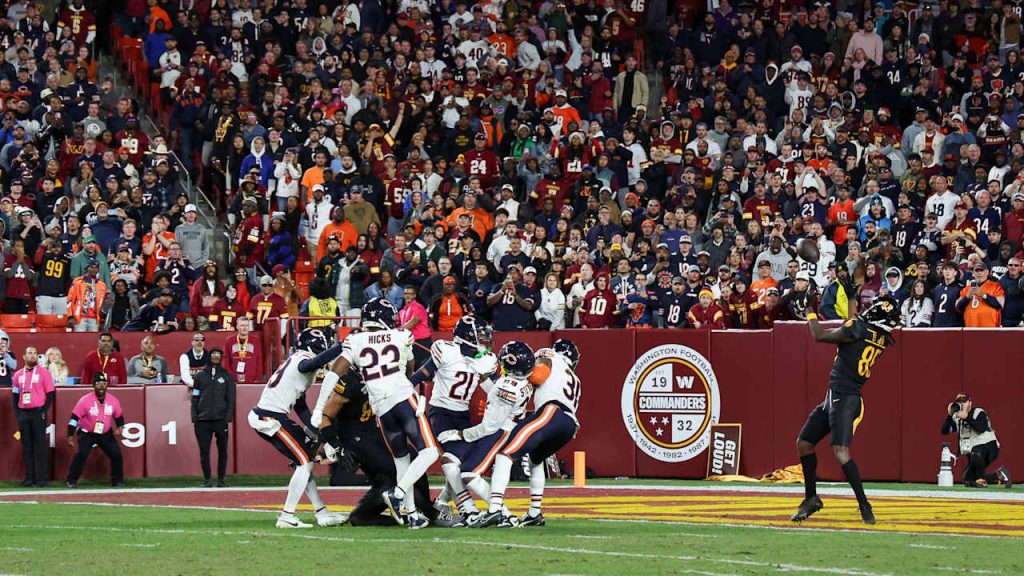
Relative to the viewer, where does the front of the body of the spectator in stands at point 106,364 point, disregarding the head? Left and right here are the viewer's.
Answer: facing the viewer

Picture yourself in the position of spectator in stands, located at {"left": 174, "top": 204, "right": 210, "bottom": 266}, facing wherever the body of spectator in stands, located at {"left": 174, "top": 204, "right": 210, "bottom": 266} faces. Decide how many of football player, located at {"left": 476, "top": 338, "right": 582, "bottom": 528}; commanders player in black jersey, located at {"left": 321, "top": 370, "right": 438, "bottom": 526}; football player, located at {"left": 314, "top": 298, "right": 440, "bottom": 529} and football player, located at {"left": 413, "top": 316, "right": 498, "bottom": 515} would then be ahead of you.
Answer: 4

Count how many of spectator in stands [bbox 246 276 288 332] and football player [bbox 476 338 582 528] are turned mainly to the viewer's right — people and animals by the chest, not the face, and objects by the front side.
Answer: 0

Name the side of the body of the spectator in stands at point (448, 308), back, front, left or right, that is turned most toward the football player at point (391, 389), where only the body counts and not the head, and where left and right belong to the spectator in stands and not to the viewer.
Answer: front

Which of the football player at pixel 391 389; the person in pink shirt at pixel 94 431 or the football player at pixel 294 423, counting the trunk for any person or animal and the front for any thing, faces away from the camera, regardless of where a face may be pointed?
the football player at pixel 391 389

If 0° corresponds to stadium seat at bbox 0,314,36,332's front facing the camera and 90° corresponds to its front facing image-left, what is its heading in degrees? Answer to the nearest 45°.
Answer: approximately 0°

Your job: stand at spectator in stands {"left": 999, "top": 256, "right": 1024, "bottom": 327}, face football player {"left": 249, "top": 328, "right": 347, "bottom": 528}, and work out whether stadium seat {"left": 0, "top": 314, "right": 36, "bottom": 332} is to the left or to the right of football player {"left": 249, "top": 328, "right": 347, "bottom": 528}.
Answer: right

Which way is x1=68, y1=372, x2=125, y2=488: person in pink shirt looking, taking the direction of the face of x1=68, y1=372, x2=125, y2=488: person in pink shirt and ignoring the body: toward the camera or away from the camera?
toward the camera

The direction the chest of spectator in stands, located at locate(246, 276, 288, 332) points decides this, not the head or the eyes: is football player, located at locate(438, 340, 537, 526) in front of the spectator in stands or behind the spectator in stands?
in front

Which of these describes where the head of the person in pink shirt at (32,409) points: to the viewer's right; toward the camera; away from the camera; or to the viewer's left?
toward the camera

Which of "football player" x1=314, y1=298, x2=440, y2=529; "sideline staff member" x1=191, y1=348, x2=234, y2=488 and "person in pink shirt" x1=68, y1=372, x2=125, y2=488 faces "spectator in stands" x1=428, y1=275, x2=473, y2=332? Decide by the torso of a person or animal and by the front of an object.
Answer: the football player

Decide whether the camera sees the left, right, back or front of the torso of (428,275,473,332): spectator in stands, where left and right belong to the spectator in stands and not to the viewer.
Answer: front

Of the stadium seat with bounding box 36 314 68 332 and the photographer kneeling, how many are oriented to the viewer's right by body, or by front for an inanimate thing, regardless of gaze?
0

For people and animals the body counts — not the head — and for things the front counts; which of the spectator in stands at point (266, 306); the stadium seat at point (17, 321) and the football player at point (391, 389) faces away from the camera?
the football player

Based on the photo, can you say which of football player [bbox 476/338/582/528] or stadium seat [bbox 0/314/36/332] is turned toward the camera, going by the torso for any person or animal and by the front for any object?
the stadium seat

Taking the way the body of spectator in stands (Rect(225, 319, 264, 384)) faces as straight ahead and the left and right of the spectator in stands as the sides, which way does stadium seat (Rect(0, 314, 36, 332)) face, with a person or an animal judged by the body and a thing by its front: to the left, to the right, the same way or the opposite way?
the same way

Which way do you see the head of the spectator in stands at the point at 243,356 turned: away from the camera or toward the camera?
toward the camera

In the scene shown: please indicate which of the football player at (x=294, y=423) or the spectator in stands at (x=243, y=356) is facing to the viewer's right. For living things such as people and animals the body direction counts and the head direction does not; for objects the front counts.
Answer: the football player
